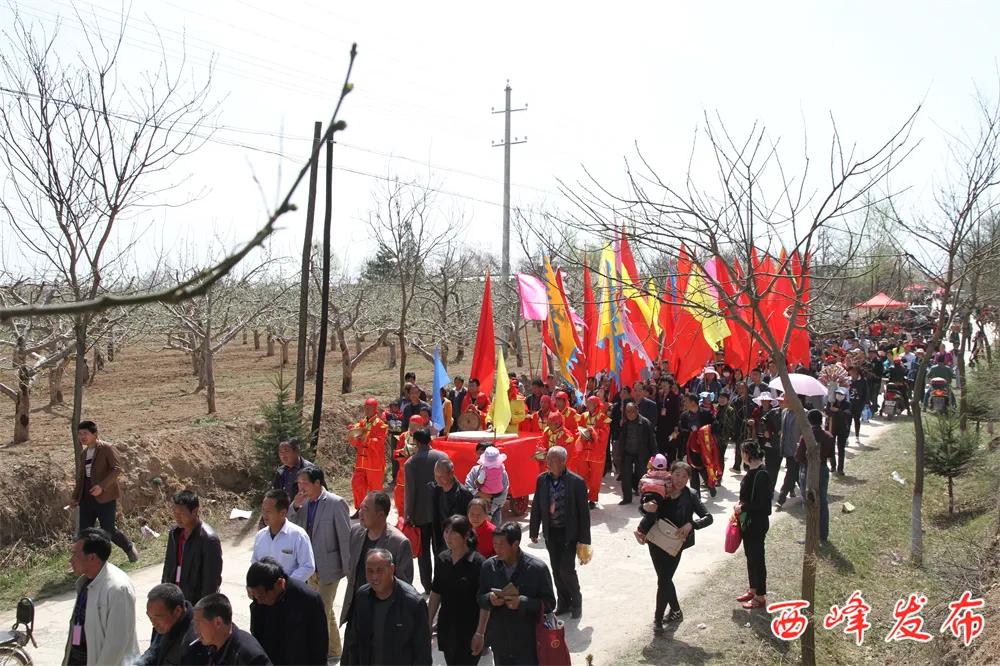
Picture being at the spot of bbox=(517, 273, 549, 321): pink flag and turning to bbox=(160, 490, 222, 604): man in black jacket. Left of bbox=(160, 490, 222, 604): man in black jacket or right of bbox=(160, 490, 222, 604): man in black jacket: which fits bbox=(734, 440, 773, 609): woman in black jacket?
left

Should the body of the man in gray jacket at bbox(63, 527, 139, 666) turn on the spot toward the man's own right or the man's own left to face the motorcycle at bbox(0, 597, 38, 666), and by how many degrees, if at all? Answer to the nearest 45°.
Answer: approximately 90° to the man's own right

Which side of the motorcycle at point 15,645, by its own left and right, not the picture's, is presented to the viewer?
left

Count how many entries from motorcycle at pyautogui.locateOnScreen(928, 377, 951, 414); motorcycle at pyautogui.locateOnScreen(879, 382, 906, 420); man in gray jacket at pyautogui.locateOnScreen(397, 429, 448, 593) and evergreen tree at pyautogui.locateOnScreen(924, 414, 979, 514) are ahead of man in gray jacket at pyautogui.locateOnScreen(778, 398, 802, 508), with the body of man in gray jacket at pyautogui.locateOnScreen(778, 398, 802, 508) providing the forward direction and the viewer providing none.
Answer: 1

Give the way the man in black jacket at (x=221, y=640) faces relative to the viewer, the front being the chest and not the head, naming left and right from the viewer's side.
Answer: facing the viewer and to the left of the viewer

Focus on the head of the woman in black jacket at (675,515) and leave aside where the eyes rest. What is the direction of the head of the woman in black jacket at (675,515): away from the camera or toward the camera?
toward the camera

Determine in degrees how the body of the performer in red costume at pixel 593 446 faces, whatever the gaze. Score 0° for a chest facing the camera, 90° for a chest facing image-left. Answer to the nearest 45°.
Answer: approximately 45°

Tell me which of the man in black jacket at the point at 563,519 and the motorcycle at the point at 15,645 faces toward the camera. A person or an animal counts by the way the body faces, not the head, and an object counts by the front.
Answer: the man in black jacket

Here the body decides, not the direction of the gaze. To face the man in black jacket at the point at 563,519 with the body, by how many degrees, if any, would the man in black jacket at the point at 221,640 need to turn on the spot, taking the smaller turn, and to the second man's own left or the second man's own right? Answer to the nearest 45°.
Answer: approximately 180°

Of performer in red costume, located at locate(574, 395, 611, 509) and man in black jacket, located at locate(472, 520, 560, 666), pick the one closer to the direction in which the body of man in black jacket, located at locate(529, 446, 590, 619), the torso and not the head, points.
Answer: the man in black jacket

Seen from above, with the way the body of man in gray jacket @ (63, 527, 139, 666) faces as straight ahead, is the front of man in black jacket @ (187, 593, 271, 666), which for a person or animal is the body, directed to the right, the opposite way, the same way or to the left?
the same way

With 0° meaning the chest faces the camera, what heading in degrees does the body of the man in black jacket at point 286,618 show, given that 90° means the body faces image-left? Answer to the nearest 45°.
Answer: approximately 45°

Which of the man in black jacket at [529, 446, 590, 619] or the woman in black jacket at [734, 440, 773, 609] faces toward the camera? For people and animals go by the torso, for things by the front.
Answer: the man in black jacket

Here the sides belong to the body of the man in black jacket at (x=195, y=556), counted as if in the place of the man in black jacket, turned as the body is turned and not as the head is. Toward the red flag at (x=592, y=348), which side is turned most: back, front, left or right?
back

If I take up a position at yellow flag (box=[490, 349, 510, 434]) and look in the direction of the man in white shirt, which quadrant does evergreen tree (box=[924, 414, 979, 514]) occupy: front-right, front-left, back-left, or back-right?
back-left

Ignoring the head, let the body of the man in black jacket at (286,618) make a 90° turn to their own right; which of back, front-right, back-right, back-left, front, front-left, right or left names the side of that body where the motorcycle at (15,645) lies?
front

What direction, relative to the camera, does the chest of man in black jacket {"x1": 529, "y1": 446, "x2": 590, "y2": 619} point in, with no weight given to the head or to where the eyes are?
toward the camera

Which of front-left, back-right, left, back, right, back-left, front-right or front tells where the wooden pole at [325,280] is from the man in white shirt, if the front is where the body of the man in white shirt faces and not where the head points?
back-right
